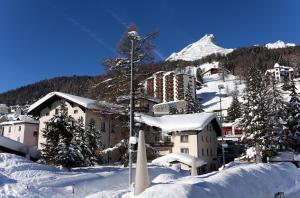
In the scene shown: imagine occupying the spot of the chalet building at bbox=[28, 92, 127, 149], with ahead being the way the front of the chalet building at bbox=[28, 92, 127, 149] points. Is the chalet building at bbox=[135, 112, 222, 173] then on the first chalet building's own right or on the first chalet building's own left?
on the first chalet building's own left

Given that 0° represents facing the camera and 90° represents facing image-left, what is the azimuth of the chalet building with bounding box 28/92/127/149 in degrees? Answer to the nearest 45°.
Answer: approximately 45°

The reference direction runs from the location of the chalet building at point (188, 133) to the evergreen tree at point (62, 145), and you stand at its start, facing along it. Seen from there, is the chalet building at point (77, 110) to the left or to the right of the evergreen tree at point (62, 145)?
right

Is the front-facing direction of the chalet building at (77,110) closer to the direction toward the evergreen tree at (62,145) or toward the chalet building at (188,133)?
the evergreen tree

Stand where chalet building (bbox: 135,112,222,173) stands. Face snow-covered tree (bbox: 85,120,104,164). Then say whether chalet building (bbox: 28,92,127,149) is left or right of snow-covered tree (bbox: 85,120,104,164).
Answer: right

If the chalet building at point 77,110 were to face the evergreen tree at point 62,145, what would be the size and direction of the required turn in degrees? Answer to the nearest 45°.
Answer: approximately 45° to its left

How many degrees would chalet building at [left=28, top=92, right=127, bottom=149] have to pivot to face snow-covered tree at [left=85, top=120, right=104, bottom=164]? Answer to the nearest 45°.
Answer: approximately 45° to its left

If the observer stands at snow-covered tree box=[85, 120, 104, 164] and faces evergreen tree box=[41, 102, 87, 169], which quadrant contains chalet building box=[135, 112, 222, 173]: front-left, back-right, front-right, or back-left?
back-left
